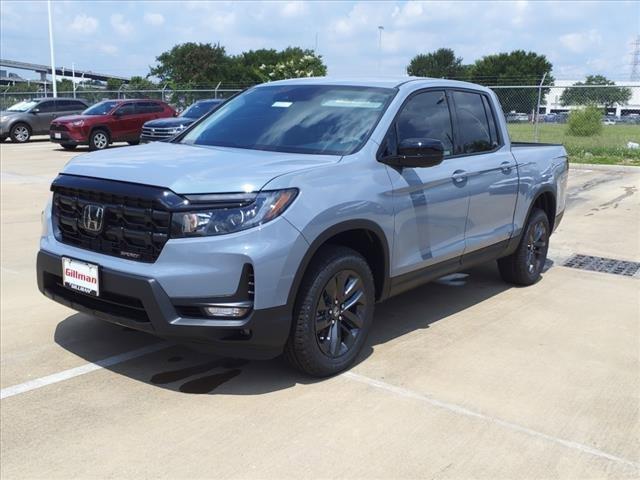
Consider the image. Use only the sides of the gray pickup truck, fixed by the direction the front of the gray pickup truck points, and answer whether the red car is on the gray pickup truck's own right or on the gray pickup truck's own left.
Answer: on the gray pickup truck's own right

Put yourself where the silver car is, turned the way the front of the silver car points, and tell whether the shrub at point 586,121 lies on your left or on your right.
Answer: on your left

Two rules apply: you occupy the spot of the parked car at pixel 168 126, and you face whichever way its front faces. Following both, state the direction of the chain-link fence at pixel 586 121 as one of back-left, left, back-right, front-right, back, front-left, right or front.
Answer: back-left

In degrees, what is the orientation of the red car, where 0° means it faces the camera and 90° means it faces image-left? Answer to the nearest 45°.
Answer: approximately 45°

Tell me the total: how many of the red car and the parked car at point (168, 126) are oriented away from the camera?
0

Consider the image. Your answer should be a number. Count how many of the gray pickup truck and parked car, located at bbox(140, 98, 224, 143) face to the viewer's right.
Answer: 0

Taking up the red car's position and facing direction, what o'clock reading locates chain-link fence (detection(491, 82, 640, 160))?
The chain-link fence is roughly at 8 o'clock from the red car.

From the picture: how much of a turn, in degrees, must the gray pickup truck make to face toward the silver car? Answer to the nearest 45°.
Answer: approximately 90° to its right

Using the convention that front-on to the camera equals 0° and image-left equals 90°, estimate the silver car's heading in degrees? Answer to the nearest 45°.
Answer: approximately 45°

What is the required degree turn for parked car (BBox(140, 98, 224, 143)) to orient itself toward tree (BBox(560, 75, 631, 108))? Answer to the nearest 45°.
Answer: approximately 135° to its left
